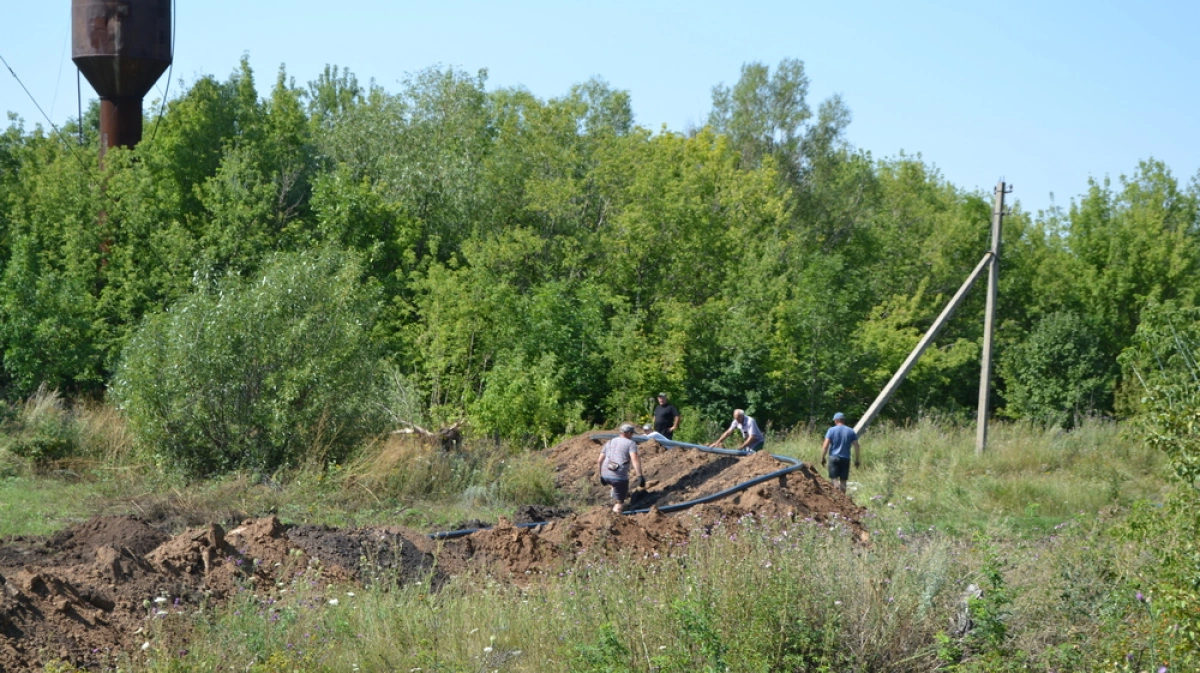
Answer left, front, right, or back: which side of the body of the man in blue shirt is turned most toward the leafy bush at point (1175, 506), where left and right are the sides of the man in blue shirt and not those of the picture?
back

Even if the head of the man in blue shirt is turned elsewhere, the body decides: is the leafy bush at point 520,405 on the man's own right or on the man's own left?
on the man's own left

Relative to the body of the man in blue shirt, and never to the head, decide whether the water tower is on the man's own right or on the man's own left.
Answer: on the man's own left

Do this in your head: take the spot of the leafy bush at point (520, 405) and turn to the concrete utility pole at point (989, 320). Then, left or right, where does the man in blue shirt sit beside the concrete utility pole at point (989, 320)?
right
